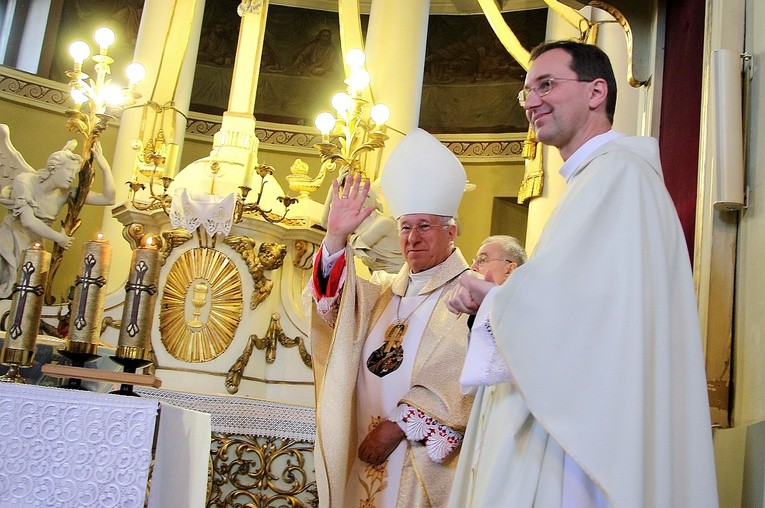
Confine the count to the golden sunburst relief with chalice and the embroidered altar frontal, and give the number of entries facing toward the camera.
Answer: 2

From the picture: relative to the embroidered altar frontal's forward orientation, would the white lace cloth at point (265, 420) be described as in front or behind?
behind

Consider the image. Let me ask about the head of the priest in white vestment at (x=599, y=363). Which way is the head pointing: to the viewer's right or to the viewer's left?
to the viewer's left

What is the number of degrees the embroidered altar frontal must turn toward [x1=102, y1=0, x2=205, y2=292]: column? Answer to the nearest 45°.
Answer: approximately 180°

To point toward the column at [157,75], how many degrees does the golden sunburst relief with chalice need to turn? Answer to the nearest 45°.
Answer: approximately 180°

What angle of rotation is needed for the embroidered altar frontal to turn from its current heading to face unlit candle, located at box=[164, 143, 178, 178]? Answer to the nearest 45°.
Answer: approximately 180°

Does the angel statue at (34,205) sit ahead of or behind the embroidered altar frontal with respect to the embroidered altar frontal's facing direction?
behind

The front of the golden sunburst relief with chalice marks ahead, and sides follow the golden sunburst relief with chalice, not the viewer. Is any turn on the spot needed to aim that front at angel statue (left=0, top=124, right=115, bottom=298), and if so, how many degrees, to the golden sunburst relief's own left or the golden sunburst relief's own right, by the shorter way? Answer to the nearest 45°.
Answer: approximately 135° to the golden sunburst relief's own right

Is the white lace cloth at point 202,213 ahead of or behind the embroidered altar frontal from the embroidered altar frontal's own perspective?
behind

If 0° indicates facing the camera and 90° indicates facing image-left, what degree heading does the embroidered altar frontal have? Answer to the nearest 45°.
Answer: approximately 0°
